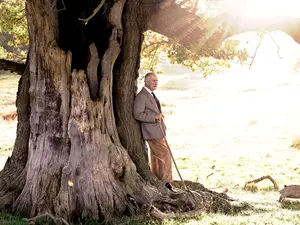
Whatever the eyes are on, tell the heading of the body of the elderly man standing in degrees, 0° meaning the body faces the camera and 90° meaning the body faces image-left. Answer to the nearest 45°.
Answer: approximately 315°
